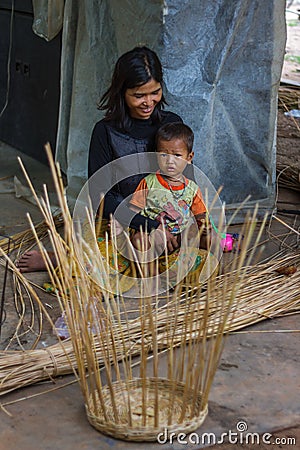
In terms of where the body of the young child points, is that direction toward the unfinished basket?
yes

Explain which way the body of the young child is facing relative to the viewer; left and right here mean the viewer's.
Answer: facing the viewer

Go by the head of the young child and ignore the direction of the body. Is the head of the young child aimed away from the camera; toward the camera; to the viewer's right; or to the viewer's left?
toward the camera
